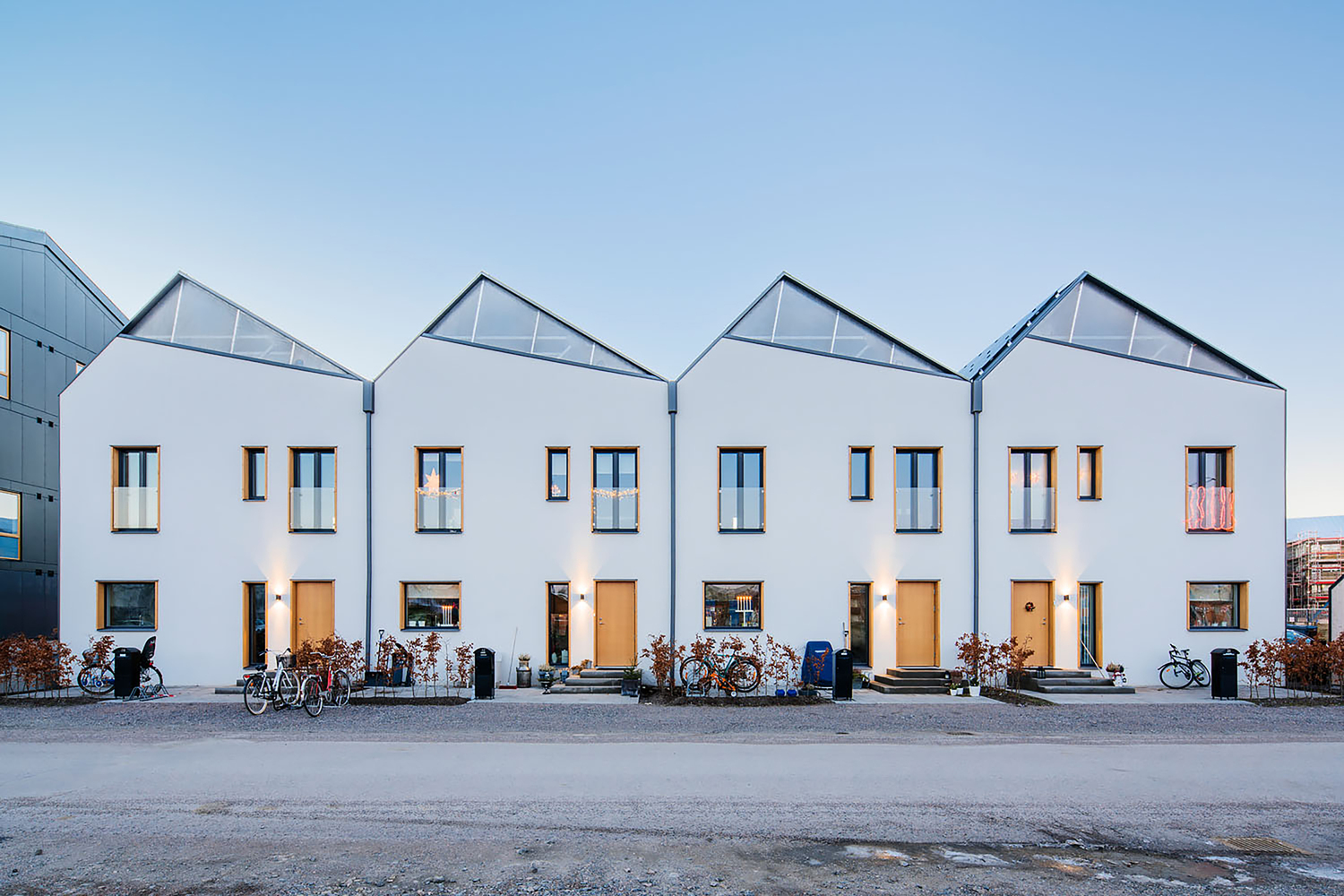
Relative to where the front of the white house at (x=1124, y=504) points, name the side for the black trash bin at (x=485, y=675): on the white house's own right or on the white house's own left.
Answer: on the white house's own right

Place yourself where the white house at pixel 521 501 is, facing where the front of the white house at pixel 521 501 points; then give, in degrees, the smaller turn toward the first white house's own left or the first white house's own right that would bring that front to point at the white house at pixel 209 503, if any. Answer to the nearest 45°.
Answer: approximately 90° to the first white house's own right

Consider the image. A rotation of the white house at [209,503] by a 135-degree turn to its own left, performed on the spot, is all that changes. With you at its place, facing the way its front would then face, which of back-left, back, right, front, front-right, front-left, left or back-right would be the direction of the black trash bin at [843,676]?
right

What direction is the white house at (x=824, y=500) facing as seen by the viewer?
toward the camera

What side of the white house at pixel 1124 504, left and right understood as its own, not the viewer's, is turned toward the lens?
front

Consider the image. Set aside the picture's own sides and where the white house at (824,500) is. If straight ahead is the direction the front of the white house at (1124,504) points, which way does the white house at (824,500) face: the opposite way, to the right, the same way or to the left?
the same way

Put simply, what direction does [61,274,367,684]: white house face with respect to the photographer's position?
facing the viewer

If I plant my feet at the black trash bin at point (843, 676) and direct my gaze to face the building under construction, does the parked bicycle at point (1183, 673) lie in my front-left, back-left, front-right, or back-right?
front-right

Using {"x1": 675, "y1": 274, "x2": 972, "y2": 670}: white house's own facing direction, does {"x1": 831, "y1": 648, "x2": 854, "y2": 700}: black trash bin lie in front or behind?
in front
